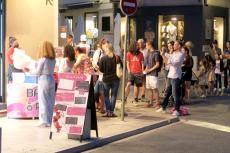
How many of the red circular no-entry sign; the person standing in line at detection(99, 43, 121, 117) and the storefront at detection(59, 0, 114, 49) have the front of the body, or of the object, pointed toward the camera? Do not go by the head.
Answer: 2

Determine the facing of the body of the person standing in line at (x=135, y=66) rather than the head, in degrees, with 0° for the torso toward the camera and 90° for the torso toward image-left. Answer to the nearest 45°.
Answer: approximately 0°

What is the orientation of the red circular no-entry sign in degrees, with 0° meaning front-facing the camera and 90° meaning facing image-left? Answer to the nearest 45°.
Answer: approximately 0°

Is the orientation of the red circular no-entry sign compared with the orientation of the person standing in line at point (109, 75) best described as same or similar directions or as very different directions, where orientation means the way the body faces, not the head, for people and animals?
very different directions

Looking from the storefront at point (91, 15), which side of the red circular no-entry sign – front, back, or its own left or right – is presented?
back

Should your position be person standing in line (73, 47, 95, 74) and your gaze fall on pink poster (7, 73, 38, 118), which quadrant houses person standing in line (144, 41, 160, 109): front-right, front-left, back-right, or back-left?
back-left

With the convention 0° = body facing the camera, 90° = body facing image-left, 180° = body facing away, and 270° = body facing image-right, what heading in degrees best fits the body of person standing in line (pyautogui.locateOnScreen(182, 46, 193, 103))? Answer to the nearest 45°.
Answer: approximately 90°

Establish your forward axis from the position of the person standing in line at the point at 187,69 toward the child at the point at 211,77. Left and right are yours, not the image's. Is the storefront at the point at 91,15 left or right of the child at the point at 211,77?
left

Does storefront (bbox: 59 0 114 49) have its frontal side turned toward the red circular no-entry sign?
yes
